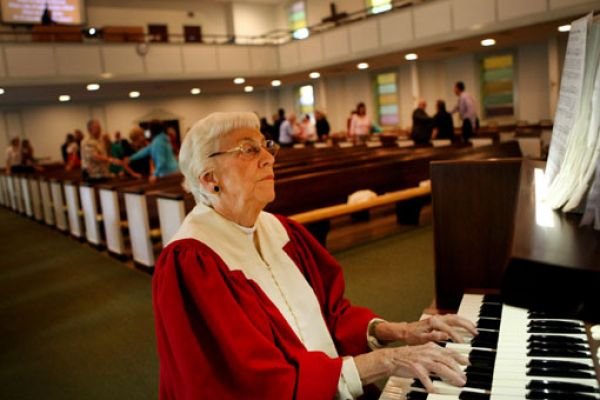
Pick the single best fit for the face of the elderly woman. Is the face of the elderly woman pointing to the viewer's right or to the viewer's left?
to the viewer's right

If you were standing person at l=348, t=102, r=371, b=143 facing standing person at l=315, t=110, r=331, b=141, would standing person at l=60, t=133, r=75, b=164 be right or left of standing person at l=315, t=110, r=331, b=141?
left

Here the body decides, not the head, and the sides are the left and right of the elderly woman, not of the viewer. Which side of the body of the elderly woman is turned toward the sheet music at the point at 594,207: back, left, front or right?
front

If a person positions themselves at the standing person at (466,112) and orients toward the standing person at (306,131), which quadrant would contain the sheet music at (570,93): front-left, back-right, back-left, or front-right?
back-left

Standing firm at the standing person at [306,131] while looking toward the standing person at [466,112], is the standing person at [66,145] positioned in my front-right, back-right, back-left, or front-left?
back-right

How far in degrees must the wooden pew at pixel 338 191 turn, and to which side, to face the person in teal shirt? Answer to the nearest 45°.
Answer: approximately 180°

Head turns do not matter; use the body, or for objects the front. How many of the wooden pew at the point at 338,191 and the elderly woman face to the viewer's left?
0

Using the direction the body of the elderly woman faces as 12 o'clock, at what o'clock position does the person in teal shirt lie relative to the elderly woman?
The person in teal shirt is roughly at 7 o'clock from the elderly woman.

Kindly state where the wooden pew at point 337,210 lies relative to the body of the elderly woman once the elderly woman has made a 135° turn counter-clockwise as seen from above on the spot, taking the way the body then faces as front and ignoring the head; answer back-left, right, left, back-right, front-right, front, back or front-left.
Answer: front

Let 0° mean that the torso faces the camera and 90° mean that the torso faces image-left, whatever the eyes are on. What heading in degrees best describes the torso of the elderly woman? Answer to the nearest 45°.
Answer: approximately 315°

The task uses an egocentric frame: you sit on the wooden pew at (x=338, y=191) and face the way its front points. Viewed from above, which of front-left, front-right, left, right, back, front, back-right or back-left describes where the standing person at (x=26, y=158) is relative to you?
back
